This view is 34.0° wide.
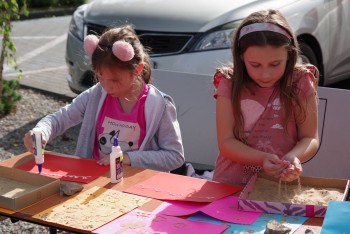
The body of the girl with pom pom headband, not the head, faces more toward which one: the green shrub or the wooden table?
the wooden table

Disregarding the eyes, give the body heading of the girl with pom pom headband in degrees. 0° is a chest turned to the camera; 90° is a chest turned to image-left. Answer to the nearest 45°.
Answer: approximately 45°

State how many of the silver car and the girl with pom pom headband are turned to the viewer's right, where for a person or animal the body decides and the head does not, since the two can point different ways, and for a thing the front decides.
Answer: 0

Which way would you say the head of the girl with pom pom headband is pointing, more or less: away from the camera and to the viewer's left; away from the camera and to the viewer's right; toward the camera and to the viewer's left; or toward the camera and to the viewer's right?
toward the camera and to the viewer's left

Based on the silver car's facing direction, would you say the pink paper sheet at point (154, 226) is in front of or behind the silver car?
in front

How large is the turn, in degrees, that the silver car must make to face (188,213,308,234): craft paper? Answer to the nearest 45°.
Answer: approximately 45° to its left

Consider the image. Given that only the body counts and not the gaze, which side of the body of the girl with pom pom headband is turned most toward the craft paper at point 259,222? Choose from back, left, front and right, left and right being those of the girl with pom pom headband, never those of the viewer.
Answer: left

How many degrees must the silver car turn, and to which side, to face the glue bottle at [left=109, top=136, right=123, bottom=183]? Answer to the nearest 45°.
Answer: approximately 45° to its left

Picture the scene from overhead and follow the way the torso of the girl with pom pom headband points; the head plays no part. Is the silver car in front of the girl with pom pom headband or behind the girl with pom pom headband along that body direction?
behind

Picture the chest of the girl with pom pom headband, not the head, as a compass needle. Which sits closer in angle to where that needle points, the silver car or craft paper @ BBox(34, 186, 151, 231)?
the craft paper
